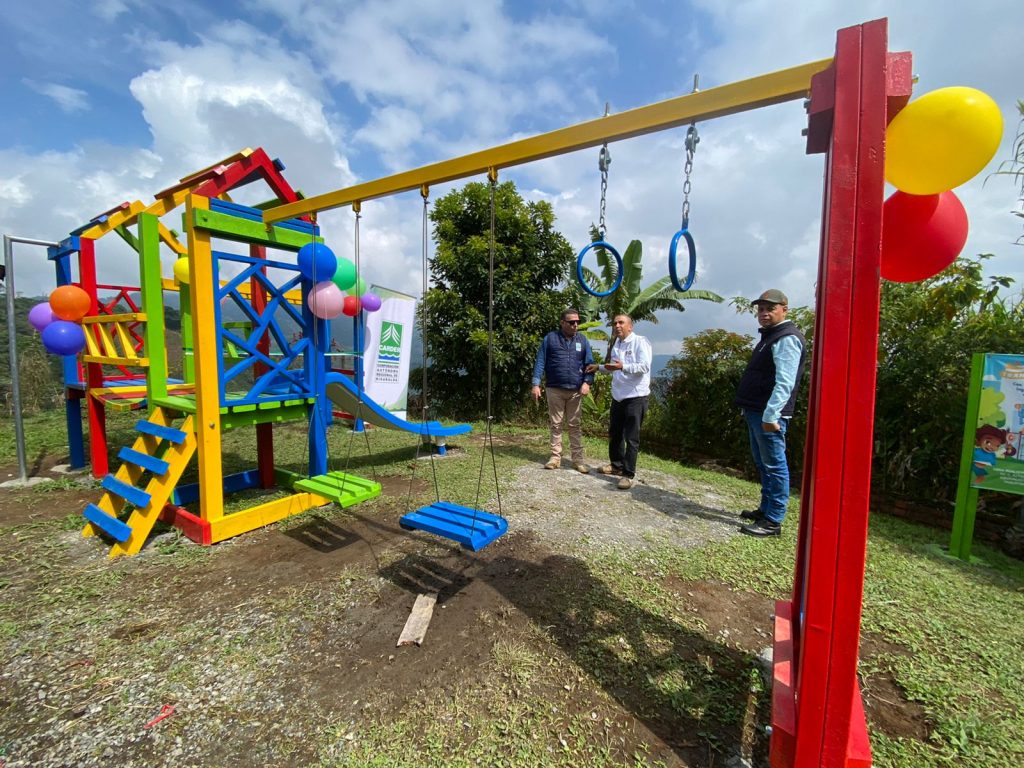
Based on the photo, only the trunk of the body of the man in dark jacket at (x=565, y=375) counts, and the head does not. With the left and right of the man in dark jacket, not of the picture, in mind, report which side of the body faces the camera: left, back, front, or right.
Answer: front

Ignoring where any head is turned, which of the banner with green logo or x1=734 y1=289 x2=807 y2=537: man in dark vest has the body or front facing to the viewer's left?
the man in dark vest

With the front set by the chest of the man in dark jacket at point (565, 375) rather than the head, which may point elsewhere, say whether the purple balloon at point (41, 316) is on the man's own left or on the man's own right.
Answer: on the man's own right

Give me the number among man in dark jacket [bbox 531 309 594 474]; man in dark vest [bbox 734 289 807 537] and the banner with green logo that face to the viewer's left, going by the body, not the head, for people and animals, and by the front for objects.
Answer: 1

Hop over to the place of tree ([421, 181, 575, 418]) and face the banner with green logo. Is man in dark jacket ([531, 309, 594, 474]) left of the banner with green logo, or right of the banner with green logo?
left

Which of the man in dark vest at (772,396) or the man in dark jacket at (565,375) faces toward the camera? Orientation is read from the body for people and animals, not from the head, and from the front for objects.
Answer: the man in dark jacket at (565,375)

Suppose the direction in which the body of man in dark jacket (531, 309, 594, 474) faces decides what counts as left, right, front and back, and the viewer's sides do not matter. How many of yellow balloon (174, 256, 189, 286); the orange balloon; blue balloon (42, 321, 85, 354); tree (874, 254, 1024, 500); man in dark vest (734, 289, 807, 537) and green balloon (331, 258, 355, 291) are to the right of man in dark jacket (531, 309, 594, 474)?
4

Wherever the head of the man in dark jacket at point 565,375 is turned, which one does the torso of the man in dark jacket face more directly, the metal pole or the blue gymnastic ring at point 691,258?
the blue gymnastic ring

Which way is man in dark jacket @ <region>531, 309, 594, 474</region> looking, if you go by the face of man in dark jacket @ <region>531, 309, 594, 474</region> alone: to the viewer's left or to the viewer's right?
to the viewer's right

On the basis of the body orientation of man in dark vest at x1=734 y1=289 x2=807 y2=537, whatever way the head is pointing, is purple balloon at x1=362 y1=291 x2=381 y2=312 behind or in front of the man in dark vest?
in front

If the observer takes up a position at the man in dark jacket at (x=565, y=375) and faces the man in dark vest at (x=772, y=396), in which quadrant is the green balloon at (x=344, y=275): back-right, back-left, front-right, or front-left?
back-right

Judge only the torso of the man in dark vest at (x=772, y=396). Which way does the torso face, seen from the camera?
to the viewer's left

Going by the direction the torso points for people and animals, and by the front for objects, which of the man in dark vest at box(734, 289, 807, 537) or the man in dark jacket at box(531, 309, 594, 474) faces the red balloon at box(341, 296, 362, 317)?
the man in dark vest at box(734, 289, 807, 537)

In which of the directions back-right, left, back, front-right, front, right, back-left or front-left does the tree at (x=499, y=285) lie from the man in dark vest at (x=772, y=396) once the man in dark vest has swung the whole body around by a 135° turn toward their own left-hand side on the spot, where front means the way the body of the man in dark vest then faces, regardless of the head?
back

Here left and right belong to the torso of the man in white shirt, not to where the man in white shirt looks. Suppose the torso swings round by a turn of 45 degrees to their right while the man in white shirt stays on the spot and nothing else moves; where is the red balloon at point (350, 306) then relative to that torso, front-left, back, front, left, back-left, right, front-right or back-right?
front

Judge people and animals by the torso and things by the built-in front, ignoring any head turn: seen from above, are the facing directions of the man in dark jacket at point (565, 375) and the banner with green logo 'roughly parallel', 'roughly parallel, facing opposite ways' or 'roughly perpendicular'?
roughly parallel

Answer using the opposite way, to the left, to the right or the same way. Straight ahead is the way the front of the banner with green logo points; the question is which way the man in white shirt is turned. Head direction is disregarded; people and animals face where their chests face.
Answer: to the right

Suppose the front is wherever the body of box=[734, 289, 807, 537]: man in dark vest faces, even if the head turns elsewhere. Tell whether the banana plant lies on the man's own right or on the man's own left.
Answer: on the man's own right
